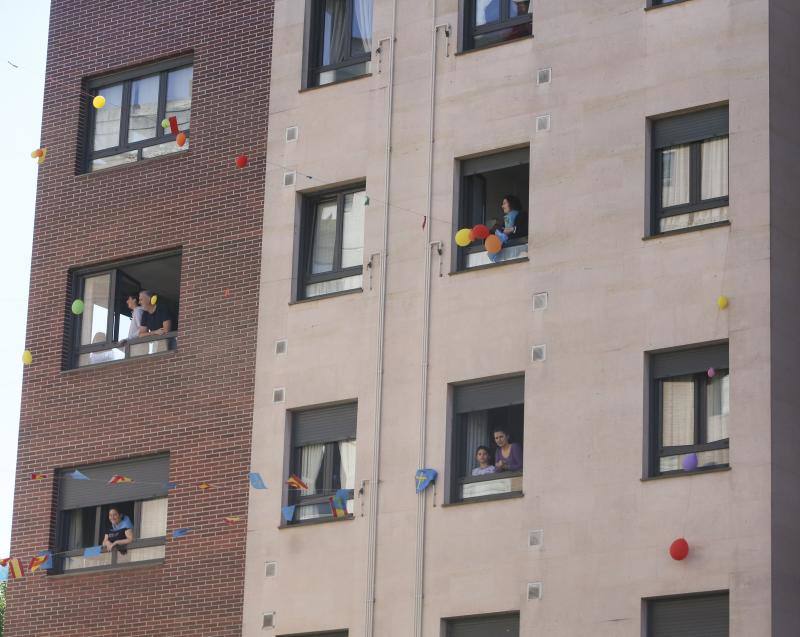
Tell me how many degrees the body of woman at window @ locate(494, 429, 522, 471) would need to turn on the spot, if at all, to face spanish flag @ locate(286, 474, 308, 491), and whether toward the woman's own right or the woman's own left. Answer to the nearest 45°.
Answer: approximately 90° to the woman's own right

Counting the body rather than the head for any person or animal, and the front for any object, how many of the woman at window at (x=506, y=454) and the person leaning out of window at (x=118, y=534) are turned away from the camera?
0

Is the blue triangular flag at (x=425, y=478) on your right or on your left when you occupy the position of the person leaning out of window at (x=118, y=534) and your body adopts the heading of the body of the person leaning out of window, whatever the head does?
on your left

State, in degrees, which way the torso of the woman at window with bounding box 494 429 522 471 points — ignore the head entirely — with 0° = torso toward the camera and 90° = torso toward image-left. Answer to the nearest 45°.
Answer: approximately 45°

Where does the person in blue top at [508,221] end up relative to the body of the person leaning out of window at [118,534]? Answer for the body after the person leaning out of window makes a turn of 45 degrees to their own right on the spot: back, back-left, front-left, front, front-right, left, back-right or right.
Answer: back-left

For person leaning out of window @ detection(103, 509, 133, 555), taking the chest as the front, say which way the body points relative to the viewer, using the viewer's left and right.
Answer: facing the viewer and to the left of the viewer

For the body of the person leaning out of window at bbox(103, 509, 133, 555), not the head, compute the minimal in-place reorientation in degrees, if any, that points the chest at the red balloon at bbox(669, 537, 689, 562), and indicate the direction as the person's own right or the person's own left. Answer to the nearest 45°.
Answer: approximately 90° to the person's own left

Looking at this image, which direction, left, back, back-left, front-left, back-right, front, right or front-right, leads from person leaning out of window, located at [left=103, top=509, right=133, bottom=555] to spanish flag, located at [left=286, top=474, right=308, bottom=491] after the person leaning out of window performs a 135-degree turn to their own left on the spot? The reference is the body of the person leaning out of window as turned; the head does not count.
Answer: front-right

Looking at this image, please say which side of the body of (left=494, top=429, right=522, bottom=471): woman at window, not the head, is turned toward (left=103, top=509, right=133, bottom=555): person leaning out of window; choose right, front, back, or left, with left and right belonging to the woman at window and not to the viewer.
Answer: right

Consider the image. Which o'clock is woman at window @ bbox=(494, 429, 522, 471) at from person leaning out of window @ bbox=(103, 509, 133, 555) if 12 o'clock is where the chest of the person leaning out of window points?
The woman at window is roughly at 9 o'clock from the person leaning out of window.

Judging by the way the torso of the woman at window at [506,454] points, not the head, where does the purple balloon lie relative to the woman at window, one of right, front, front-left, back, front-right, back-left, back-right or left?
left

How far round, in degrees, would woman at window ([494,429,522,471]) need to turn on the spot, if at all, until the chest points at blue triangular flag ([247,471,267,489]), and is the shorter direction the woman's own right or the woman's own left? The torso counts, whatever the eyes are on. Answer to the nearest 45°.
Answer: approximately 45° to the woman's own right

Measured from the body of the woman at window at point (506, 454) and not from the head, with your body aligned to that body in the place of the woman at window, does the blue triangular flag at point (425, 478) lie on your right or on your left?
on your right

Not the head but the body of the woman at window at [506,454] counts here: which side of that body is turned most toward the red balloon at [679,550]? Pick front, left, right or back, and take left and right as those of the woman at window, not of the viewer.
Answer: left

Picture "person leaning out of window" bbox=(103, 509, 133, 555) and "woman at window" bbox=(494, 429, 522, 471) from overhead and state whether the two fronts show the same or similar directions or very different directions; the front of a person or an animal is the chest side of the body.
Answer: same or similar directions

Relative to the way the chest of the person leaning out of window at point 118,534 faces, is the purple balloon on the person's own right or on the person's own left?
on the person's own left

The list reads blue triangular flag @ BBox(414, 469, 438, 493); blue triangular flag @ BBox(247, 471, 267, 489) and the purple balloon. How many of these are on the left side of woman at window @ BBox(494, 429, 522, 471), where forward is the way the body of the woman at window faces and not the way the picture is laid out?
1
